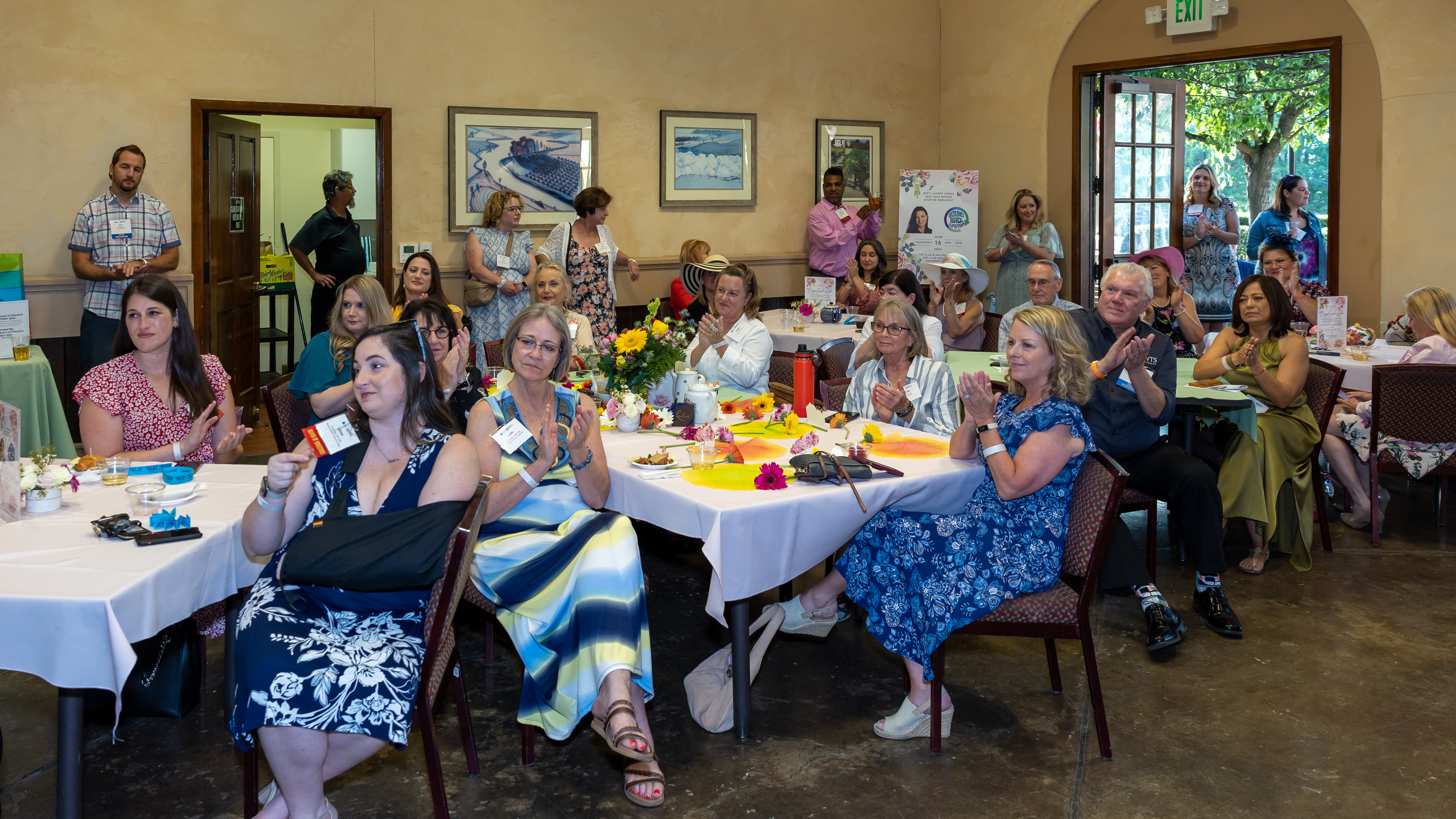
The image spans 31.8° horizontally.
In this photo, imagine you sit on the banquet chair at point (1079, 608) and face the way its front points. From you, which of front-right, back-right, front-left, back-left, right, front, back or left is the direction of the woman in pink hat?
right

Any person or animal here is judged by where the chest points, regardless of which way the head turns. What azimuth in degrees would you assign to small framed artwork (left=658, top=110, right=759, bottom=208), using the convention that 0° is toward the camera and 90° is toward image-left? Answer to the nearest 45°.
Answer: approximately 0°

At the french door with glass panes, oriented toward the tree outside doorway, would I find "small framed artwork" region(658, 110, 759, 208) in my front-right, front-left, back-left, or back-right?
back-left

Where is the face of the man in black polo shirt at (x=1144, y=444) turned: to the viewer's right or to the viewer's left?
to the viewer's left

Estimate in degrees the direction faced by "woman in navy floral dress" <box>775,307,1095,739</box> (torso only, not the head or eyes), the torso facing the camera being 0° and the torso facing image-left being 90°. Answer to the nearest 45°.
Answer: approximately 90°

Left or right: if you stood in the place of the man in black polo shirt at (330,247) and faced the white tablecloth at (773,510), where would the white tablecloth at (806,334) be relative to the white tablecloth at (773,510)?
left

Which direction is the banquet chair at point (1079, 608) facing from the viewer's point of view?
to the viewer's left
